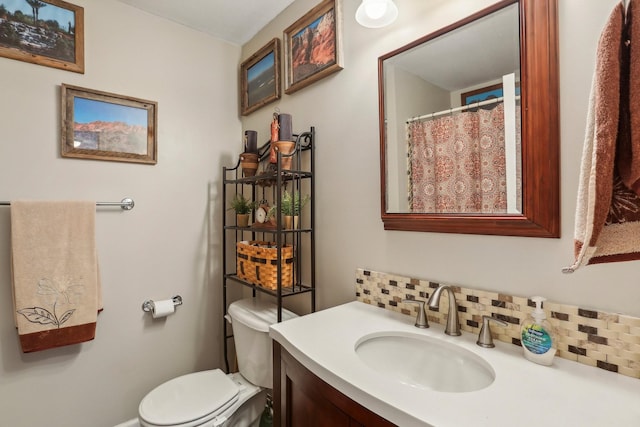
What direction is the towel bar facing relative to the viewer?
toward the camera

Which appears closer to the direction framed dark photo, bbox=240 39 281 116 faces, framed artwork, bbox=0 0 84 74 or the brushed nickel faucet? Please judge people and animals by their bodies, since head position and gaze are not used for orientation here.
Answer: the framed artwork

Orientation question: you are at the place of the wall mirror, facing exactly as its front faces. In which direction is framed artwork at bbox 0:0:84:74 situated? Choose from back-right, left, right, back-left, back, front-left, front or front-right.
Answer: front-right

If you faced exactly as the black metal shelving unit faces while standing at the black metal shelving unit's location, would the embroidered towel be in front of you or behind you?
in front

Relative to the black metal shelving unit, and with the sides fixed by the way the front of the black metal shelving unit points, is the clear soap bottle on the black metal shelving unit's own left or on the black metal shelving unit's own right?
on the black metal shelving unit's own left

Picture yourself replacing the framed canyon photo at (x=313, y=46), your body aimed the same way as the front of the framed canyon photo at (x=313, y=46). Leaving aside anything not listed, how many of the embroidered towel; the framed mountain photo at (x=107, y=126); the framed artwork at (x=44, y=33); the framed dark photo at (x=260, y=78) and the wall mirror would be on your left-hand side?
1

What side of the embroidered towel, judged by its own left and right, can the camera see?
front

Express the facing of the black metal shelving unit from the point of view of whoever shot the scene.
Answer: facing the viewer and to the left of the viewer

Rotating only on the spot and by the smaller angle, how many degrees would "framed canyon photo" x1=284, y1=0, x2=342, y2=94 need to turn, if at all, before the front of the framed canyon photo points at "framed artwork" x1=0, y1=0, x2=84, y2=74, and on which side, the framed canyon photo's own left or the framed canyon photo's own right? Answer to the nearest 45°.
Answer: approximately 45° to the framed canyon photo's own right

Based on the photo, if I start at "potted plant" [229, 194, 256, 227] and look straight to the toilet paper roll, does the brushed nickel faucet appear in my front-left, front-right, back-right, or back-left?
back-left
